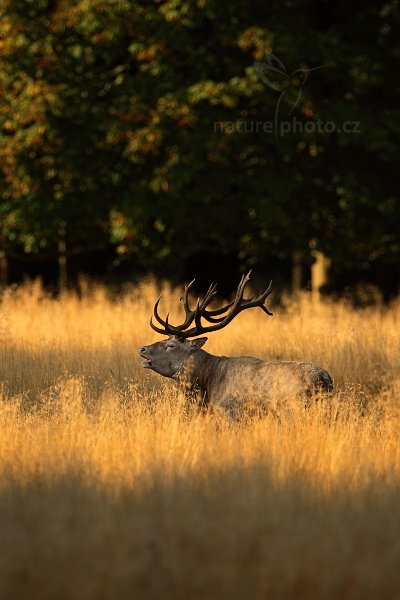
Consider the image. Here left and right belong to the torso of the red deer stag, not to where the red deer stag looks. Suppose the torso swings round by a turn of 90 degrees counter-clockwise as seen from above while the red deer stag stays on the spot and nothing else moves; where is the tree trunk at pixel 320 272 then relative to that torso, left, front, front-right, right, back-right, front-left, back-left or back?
back

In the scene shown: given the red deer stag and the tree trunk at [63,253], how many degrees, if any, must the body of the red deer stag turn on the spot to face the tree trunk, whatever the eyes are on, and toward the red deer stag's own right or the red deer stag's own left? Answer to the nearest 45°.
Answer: approximately 90° to the red deer stag's own right

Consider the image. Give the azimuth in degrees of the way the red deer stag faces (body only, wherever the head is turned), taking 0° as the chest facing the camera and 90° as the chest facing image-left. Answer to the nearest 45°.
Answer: approximately 90°
